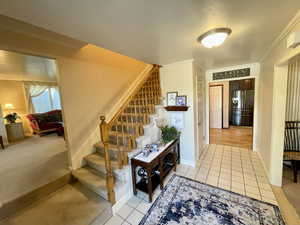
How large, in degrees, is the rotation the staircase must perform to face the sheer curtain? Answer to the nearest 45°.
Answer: approximately 90° to its right

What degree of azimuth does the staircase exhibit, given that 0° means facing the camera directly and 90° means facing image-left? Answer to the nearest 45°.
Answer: approximately 45°

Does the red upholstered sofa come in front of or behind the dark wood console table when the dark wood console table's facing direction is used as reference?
behind

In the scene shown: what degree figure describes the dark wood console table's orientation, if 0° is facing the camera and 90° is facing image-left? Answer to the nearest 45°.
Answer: approximately 315°

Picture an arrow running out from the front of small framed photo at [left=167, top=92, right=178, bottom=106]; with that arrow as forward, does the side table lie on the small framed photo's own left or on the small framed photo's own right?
on the small framed photo's own right

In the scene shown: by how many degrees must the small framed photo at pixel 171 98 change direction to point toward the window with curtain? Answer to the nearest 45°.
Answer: approximately 90° to its right

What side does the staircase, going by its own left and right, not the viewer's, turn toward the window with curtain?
right

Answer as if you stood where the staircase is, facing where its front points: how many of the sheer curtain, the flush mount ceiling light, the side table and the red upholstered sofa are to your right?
3

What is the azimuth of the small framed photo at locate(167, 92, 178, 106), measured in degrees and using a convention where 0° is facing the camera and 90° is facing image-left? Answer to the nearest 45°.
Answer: approximately 0°
